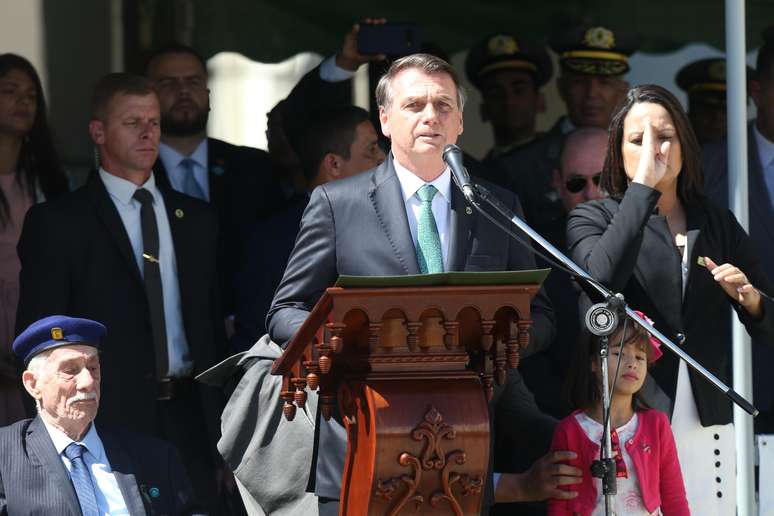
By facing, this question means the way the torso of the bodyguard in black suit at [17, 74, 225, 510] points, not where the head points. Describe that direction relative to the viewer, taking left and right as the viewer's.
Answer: facing the viewer and to the right of the viewer

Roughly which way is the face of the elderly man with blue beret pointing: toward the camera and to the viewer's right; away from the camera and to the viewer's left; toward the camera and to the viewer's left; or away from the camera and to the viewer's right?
toward the camera and to the viewer's right

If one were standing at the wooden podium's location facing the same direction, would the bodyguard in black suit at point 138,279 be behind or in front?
behind

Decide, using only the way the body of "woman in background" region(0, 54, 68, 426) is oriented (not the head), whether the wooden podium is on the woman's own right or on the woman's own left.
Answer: on the woman's own left

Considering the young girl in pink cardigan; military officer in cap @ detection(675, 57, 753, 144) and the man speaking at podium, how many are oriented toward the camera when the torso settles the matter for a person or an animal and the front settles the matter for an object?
3

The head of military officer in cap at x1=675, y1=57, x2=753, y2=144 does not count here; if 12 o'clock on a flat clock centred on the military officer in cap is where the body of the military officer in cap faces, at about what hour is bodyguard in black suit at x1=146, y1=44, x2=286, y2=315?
The bodyguard in black suit is roughly at 2 o'clock from the military officer in cap.

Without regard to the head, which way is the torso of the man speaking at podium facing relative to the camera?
toward the camera
